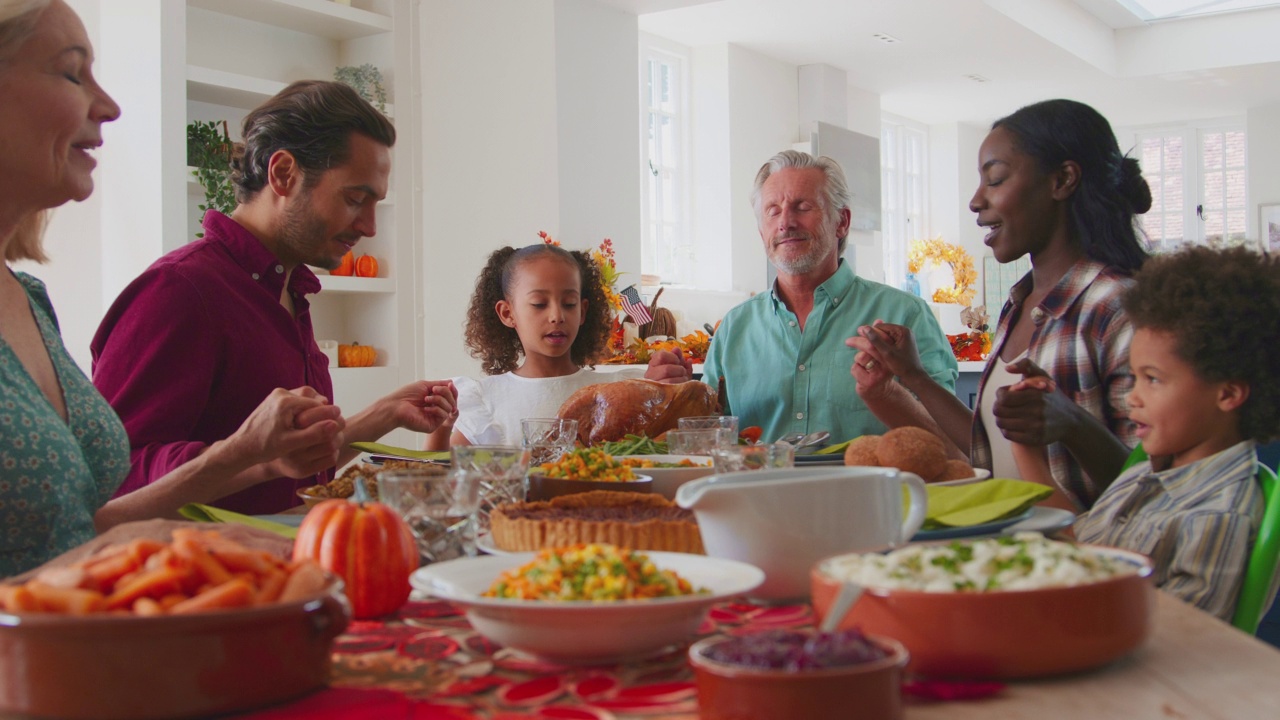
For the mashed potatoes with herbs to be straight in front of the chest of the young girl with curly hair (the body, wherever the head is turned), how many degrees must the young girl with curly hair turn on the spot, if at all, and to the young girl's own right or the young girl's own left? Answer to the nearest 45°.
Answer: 0° — they already face it

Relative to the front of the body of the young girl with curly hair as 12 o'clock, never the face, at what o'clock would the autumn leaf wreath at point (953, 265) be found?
The autumn leaf wreath is roughly at 7 o'clock from the young girl with curly hair.

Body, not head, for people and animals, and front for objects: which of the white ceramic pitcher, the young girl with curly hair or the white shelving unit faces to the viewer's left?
the white ceramic pitcher

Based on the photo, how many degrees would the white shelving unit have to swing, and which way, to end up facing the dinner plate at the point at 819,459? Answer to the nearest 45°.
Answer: approximately 45° to its right

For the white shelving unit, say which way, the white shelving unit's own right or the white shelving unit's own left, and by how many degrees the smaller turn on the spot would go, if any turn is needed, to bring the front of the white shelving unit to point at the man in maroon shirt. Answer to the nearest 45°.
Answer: approximately 45° to the white shelving unit's own right

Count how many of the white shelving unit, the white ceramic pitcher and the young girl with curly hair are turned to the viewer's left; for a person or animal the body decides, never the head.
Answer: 1

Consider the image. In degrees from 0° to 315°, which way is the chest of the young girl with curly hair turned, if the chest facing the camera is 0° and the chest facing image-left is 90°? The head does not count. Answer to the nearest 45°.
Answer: approximately 0°

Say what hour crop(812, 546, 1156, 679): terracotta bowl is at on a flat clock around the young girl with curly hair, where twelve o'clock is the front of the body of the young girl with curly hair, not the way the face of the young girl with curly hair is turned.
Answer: The terracotta bowl is roughly at 12 o'clock from the young girl with curly hair.

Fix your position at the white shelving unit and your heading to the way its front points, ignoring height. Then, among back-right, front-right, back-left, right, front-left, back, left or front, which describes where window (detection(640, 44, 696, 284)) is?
left

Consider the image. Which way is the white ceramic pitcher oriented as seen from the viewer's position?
to the viewer's left

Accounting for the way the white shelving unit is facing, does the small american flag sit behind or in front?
in front

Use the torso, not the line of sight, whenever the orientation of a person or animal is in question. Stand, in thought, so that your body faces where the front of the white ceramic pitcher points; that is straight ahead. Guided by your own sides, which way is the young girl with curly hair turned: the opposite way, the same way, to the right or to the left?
to the left

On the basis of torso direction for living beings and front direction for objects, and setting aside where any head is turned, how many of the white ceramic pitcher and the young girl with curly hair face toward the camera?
1

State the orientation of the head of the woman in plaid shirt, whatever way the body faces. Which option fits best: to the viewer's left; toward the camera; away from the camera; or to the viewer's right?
to the viewer's left

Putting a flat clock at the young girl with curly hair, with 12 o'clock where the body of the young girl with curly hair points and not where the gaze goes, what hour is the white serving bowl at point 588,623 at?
The white serving bowl is roughly at 12 o'clock from the young girl with curly hair.

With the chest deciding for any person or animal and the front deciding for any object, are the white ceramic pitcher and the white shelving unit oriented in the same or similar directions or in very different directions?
very different directions
